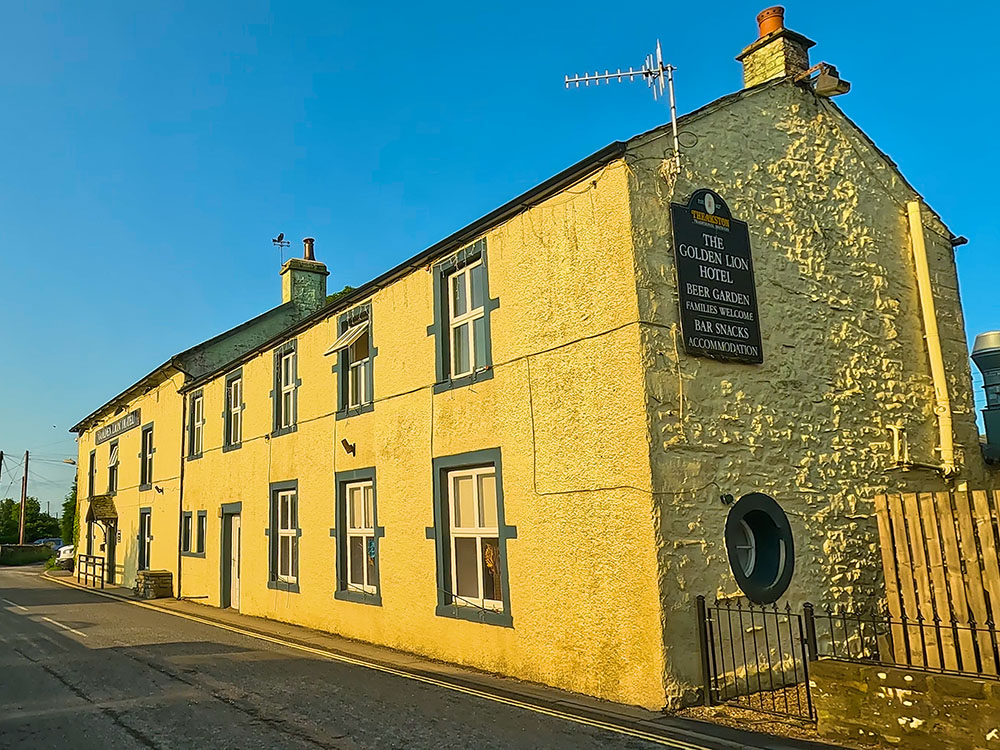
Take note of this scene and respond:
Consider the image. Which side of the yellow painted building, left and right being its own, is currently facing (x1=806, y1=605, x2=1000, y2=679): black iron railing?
left

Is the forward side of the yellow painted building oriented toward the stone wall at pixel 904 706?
no

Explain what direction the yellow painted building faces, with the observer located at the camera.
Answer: facing the viewer and to the left of the viewer

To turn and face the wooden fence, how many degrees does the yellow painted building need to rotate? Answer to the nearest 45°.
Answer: approximately 90° to its left
